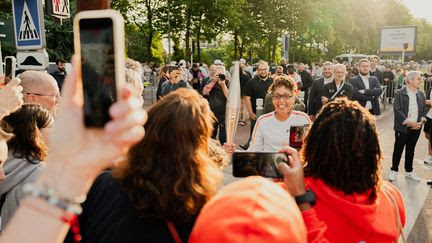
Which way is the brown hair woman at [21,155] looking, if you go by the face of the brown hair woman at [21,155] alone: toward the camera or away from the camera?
away from the camera

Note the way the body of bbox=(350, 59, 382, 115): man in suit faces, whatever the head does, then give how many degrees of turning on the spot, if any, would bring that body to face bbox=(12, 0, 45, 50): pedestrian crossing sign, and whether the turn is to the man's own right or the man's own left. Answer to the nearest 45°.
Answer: approximately 45° to the man's own right

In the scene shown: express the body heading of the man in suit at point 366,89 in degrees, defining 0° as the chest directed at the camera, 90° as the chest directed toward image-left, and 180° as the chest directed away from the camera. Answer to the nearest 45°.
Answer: approximately 0°

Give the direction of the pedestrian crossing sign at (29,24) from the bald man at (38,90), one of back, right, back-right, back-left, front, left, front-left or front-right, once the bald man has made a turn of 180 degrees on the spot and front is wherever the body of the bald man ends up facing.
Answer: right

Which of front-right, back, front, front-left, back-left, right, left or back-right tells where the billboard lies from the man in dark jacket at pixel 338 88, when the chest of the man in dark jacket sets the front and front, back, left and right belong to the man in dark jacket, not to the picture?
back

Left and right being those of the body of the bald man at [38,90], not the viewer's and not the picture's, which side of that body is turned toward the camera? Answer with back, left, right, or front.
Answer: right

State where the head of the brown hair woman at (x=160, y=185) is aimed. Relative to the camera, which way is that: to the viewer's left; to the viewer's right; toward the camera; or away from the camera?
away from the camera
